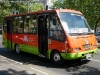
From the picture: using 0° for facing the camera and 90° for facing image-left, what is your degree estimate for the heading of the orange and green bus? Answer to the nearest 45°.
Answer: approximately 315°
